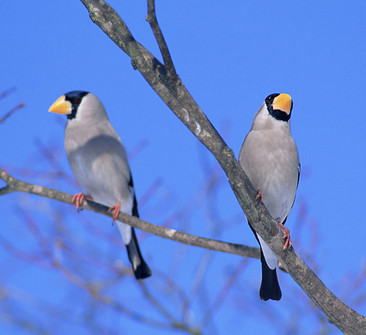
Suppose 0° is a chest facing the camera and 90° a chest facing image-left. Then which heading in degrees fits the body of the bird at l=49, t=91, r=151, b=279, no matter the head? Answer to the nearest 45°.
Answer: approximately 45°

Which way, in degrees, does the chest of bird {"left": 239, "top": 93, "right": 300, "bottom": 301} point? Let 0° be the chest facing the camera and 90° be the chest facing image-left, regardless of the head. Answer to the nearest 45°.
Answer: approximately 0°
